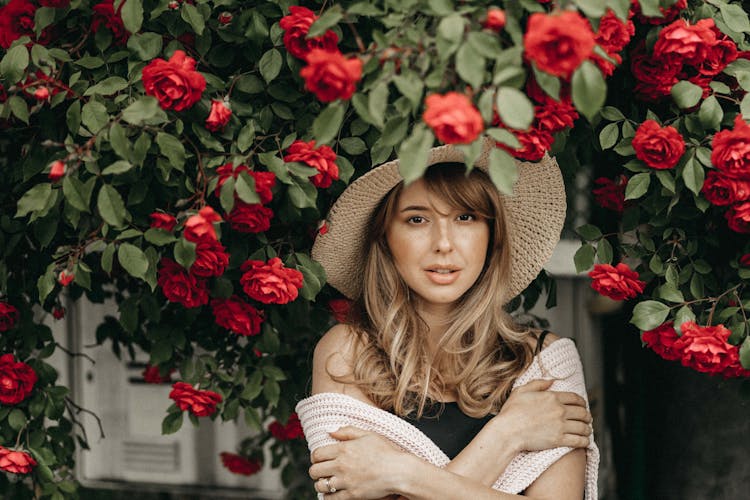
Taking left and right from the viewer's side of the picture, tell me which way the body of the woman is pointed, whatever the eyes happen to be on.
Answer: facing the viewer
